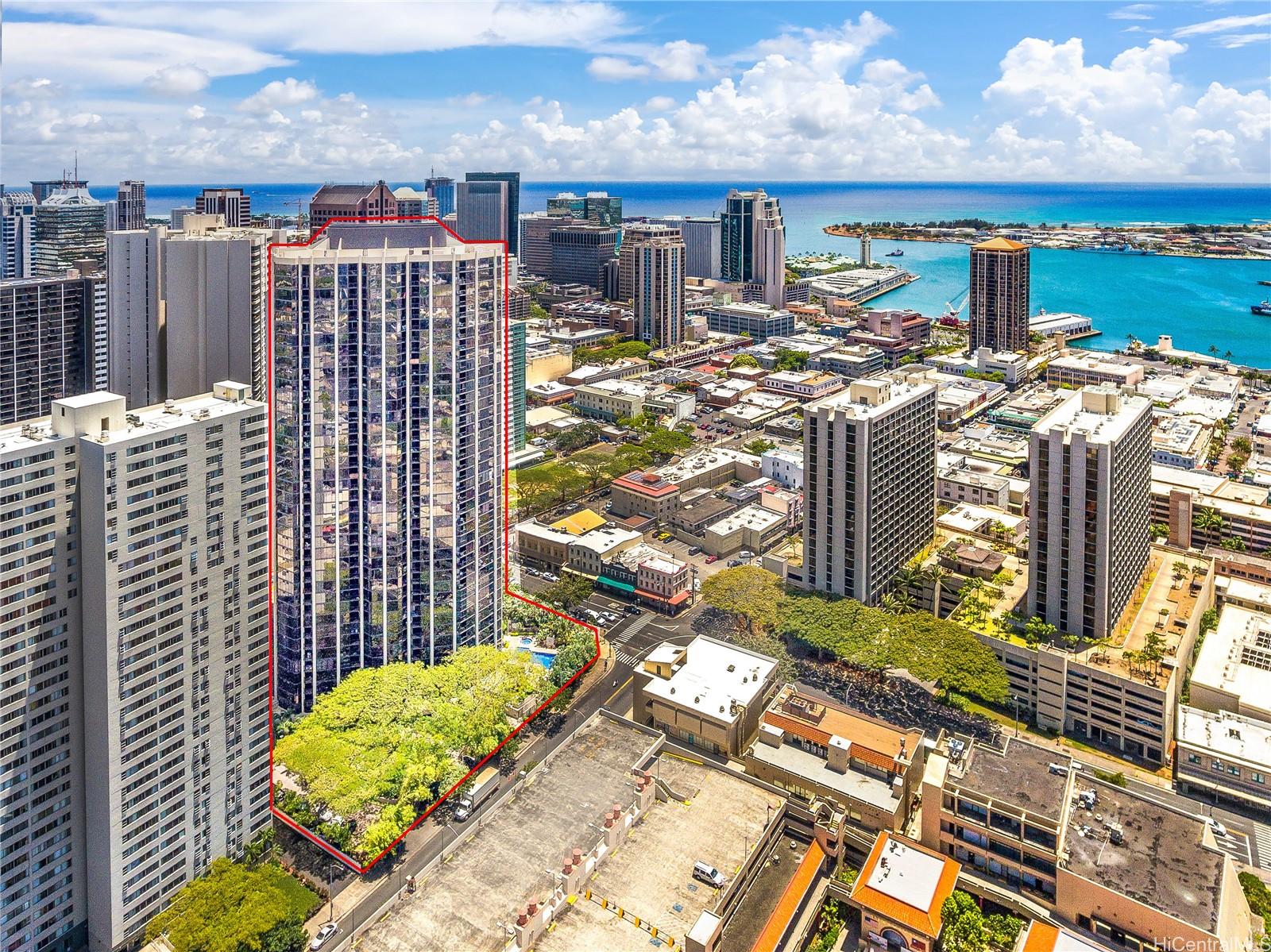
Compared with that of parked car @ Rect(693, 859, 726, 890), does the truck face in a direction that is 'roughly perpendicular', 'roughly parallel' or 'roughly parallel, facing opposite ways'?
roughly perpendicular

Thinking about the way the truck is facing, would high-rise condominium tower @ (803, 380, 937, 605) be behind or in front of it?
behind

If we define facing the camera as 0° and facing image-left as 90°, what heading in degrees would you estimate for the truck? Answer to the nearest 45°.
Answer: approximately 45°

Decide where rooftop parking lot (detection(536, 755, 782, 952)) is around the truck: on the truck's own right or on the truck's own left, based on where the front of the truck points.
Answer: on the truck's own left

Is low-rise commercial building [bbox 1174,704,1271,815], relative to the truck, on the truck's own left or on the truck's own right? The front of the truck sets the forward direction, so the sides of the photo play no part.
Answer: on the truck's own left

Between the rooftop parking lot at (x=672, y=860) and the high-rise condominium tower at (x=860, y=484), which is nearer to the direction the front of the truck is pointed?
the rooftop parking lot
